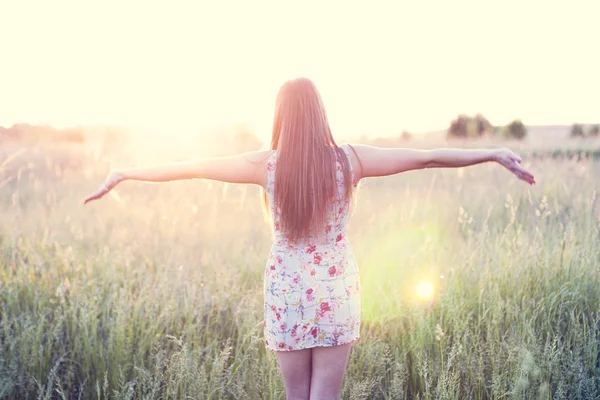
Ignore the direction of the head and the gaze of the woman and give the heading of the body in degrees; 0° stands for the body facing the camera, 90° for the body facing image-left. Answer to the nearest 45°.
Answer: approximately 180°

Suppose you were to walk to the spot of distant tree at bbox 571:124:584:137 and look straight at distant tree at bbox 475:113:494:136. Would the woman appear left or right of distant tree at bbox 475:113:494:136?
left

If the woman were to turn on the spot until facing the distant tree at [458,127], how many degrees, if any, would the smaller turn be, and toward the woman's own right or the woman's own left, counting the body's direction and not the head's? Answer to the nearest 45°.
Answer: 0° — they already face it

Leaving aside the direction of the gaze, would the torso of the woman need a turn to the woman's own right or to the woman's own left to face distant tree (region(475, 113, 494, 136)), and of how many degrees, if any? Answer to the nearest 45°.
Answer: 0° — they already face it
